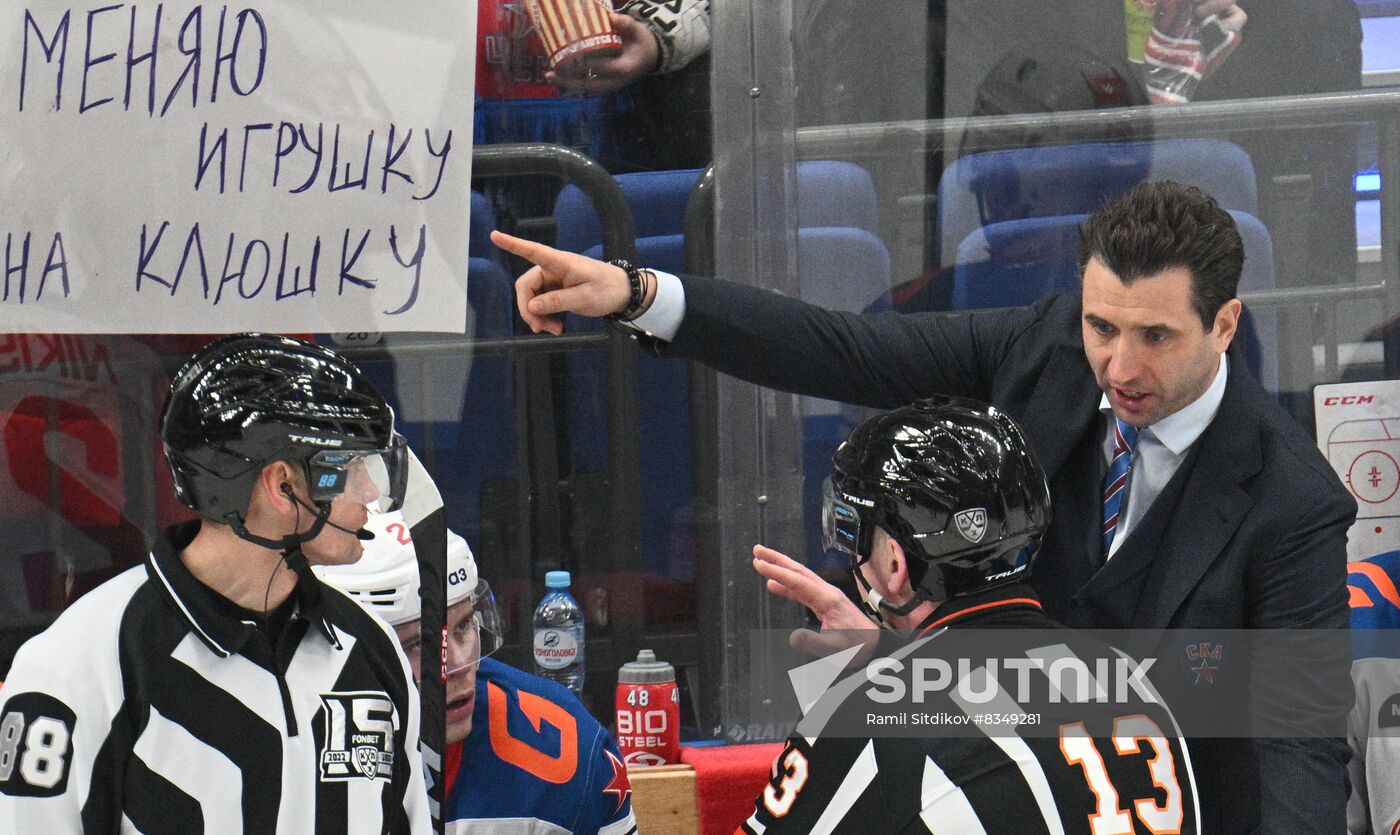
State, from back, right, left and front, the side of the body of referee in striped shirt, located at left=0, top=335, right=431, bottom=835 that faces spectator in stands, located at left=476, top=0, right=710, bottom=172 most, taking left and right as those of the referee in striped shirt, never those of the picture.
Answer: left

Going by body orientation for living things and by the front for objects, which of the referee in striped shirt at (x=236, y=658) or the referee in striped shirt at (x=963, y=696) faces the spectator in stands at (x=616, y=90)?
the referee in striped shirt at (x=963, y=696)

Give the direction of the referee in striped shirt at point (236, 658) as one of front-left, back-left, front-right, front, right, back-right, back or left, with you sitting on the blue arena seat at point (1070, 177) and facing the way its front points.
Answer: front-right

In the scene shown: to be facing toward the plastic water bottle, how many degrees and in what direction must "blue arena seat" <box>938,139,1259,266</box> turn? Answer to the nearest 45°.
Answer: approximately 90° to its right

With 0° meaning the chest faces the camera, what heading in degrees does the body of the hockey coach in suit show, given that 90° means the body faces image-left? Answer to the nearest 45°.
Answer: approximately 45°

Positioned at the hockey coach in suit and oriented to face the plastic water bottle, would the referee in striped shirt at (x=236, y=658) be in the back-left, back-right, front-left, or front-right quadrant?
front-left

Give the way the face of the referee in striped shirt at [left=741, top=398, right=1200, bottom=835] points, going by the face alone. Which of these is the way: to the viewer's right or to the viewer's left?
to the viewer's left

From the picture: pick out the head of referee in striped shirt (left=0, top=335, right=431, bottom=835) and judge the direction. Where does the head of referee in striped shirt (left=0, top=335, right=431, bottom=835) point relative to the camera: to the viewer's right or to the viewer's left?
to the viewer's right

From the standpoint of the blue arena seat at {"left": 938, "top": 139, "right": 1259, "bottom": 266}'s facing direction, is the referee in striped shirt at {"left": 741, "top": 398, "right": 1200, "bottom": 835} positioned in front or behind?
in front

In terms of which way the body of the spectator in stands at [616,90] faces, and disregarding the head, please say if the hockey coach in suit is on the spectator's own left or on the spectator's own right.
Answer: on the spectator's own left

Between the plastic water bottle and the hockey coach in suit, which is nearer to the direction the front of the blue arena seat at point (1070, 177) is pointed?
the hockey coach in suit

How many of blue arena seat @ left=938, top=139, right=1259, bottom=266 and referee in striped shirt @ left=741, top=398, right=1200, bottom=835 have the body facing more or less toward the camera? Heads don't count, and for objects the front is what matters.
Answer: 1

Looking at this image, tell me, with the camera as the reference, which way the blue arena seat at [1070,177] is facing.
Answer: facing the viewer

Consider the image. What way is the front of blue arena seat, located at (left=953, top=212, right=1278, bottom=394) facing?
toward the camera

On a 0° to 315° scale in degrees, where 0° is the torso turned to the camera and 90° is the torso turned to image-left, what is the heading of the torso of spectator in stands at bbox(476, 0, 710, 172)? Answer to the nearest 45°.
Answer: approximately 45°

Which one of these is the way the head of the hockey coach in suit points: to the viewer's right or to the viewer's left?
to the viewer's left

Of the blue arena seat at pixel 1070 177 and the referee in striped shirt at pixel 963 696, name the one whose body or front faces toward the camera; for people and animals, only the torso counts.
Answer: the blue arena seat
